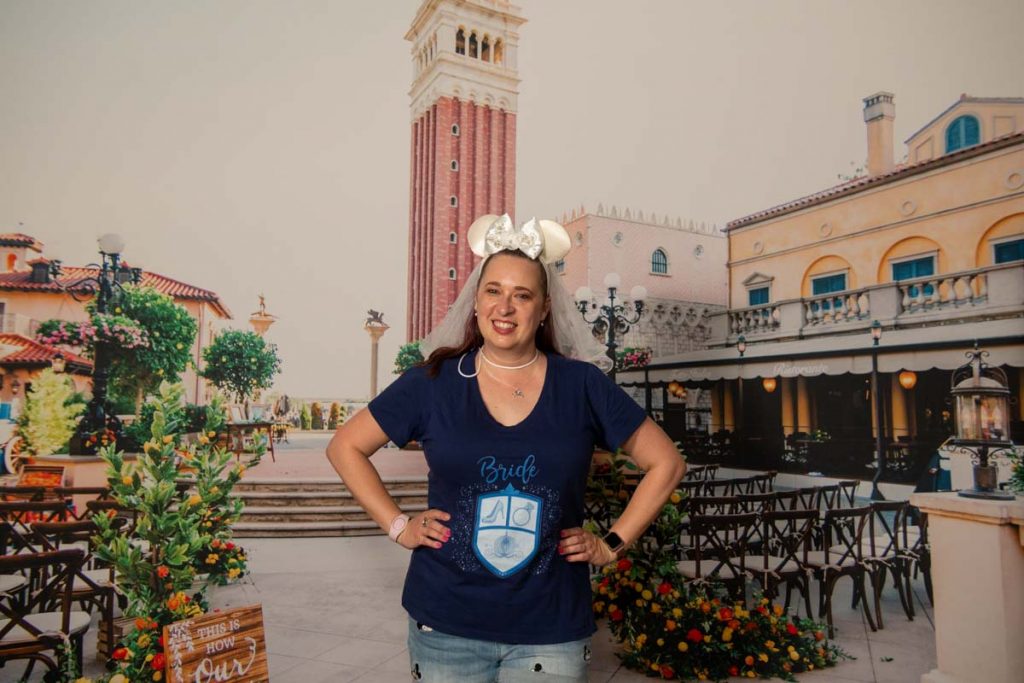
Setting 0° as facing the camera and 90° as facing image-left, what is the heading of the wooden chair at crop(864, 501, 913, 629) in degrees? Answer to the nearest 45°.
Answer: approximately 135°

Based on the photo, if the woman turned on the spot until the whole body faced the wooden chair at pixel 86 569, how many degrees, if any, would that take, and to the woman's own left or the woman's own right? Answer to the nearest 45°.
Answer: approximately 135° to the woman's own right

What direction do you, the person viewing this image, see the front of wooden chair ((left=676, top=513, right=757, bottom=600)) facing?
facing away from the viewer and to the left of the viewer

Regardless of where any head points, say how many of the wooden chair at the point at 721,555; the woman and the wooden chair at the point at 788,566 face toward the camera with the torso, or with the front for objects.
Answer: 1

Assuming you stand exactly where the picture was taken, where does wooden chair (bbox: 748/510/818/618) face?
facing away from the viewer and to the left of the viewer

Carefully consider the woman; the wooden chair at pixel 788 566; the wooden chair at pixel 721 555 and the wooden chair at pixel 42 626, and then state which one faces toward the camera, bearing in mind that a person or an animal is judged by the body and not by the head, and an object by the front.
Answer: the woman

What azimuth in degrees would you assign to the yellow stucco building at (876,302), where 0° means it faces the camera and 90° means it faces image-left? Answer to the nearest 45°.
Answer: approximately 45°

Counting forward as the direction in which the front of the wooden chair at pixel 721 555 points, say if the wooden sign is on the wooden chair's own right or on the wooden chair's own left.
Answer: on the wooden chair's own left

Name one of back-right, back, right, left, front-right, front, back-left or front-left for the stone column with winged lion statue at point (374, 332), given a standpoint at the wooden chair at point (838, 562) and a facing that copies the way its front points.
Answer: front-left
